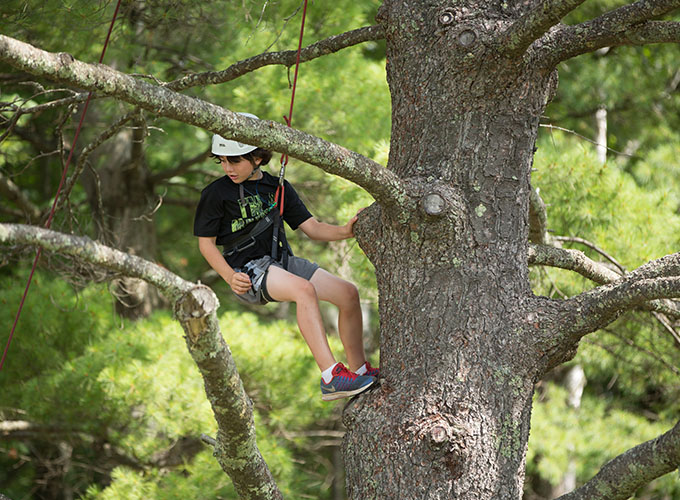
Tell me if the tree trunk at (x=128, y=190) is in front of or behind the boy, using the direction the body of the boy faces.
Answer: behind

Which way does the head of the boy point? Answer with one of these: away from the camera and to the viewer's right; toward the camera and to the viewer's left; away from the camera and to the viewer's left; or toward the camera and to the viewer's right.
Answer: toward the camera and to the viewer's left

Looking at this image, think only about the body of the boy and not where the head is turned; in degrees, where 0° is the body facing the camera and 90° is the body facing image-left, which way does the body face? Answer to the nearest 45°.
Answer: approximately 315°
